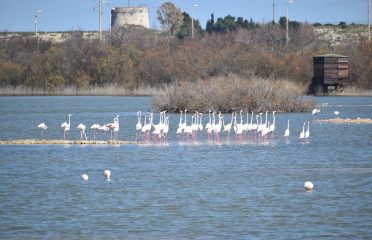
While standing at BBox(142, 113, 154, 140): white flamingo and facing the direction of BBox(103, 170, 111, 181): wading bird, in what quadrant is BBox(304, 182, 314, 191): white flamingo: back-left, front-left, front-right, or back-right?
front-left

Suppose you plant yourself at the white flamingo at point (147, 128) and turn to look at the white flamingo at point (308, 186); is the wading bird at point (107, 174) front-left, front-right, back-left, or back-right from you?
front-right

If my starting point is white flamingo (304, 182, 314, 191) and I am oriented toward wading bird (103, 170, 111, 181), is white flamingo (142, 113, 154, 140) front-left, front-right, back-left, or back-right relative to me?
front-right
